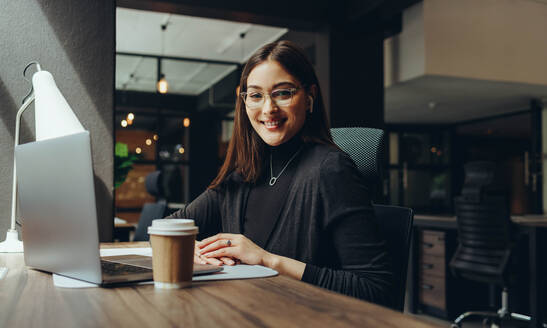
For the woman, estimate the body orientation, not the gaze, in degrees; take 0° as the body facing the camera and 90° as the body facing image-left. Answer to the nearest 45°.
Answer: approximately 45°

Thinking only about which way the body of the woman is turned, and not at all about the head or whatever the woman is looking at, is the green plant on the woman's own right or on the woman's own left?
on the woman's own right

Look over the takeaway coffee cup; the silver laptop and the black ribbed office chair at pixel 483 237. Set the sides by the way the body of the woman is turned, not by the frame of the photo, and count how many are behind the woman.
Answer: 1

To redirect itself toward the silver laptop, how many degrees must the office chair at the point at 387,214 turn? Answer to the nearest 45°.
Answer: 0° — it already faces it

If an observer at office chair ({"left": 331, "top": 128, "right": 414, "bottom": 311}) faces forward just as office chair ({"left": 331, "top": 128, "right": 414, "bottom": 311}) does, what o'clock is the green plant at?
The green plant is roughly at 3 o'clock from the office chair.

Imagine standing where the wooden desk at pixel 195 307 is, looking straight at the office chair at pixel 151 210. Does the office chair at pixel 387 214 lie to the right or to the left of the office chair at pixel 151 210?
right

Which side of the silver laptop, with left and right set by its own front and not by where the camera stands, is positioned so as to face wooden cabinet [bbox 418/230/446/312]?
front

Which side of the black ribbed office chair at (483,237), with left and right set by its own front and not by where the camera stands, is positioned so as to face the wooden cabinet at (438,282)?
left

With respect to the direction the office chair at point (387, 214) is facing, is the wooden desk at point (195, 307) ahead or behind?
ahead

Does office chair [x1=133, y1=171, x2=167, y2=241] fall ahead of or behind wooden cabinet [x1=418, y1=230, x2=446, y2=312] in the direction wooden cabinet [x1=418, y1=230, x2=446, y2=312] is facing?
ahead
